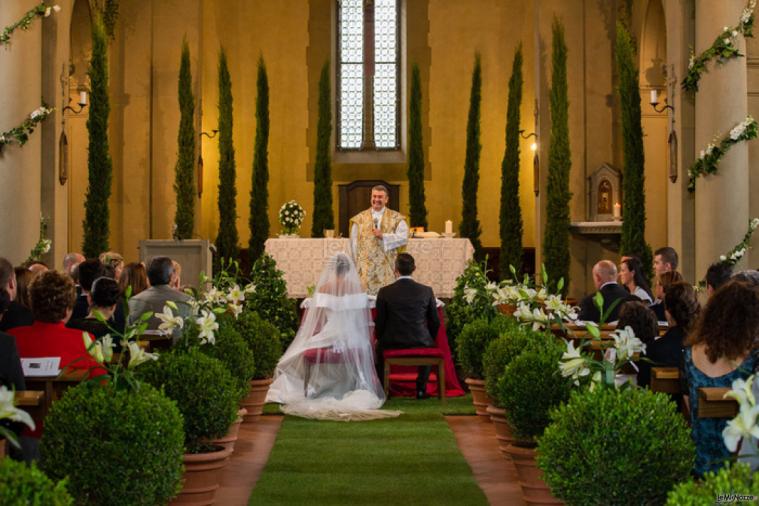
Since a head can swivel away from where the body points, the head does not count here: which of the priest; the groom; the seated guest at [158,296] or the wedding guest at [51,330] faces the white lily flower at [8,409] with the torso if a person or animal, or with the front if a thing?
the priest

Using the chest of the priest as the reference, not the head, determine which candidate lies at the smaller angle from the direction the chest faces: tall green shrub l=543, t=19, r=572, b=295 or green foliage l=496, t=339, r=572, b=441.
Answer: the green foliage

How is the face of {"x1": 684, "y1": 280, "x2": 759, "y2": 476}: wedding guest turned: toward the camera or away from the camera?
away from the camera

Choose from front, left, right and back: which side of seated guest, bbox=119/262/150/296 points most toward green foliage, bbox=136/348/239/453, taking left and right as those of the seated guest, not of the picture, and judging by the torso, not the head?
back

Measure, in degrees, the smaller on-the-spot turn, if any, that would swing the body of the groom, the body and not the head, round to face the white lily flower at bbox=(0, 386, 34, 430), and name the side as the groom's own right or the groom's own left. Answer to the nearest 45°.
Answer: approximately 180°

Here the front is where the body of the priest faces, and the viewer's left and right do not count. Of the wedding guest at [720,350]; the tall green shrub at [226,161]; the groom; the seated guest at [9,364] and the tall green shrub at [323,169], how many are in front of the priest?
3

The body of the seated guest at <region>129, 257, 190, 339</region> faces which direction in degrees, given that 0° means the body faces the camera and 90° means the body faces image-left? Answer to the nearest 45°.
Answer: approximately 180°

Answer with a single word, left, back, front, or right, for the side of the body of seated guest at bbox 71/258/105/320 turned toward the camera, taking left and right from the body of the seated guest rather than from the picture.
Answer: back

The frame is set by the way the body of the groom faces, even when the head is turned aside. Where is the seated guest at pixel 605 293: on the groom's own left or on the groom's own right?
on the groom's own right

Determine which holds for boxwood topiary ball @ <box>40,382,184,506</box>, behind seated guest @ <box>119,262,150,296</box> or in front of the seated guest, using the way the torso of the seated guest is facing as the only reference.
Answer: behind

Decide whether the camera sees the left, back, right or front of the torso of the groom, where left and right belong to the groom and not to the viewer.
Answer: back

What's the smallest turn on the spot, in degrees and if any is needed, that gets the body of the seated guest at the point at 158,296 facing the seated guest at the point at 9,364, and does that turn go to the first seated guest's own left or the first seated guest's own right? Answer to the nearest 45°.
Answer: approximately 180°

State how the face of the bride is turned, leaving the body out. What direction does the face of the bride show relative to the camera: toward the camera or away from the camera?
away from the camera

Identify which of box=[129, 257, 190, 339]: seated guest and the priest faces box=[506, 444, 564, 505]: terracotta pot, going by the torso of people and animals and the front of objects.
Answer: the priest
